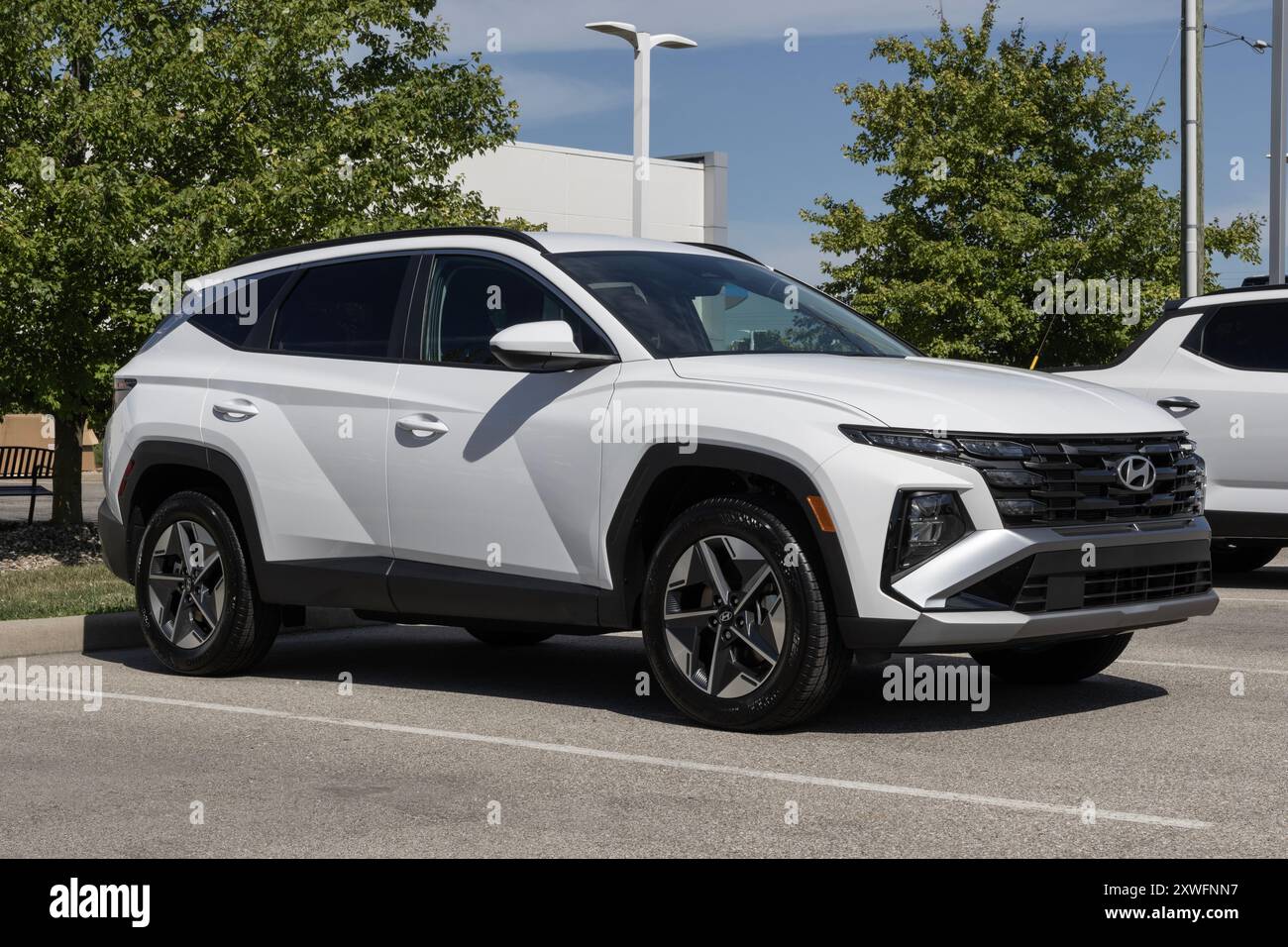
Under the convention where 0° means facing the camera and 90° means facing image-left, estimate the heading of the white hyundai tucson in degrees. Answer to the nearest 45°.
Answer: approximately 315°

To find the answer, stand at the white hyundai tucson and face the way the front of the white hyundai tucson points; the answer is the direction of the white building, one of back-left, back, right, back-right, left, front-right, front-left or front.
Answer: back-left

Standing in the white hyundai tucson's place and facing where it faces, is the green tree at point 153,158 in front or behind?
behind

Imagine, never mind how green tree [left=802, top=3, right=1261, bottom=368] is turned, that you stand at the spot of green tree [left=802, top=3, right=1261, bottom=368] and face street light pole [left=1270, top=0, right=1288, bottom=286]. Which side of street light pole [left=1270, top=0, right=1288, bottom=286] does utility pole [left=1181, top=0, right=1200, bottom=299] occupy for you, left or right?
right

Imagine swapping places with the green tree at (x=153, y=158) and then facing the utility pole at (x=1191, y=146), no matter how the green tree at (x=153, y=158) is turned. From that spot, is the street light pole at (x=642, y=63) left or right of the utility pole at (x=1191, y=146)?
left

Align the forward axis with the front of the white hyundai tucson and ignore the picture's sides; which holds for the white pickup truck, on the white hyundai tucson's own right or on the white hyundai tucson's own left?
on the white hyundai tucson's own left

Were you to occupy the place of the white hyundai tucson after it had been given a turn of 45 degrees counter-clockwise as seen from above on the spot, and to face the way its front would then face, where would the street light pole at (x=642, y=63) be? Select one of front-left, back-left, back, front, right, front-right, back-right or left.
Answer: left

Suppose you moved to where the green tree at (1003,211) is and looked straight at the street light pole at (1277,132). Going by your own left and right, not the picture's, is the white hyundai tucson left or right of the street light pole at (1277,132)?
right

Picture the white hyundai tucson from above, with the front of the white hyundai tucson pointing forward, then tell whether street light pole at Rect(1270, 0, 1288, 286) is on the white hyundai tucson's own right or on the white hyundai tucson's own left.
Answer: on the white hyundai tucson's own left

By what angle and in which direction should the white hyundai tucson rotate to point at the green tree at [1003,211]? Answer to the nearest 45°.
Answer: approximately 135° to its left
